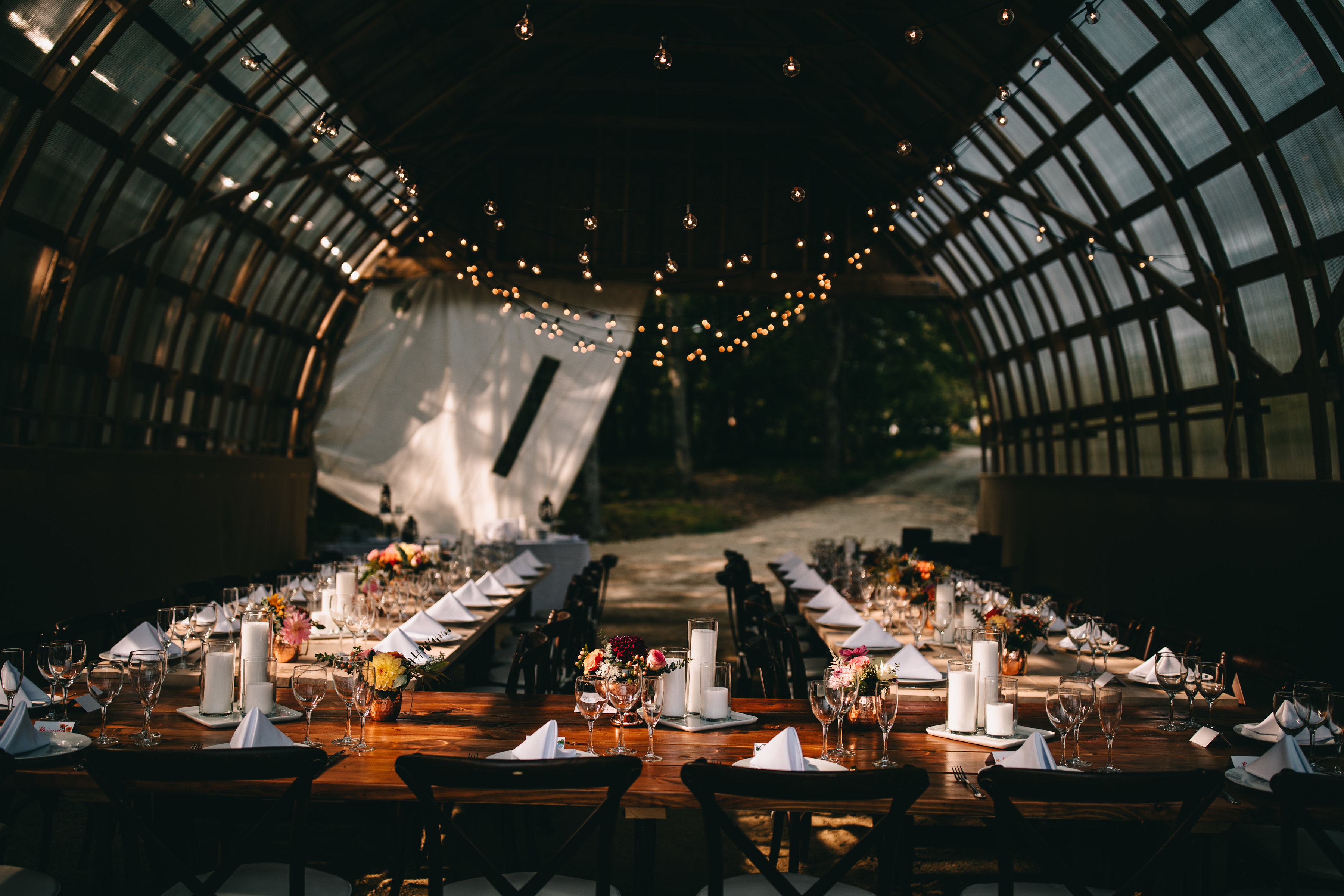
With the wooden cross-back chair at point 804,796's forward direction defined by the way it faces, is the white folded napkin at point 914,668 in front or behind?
in front

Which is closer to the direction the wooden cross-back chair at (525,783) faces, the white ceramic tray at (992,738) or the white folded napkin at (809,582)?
the white folded napkin

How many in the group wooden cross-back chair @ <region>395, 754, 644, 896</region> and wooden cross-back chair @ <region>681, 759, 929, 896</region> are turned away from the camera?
2

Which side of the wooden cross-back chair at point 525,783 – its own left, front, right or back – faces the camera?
back

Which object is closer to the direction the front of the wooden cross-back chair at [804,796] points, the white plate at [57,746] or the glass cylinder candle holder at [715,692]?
the glass cylinder candle holder

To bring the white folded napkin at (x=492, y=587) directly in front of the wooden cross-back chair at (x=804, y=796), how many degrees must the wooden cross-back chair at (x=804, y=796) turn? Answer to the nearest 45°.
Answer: approximately 45° to its left

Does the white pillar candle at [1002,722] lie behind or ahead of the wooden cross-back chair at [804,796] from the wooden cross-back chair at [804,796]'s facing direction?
ahead

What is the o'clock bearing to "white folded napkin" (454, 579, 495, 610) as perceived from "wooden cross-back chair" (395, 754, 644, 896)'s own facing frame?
The white folded napkin is roughly at 12 o'clock from the wooden cross-back chair.

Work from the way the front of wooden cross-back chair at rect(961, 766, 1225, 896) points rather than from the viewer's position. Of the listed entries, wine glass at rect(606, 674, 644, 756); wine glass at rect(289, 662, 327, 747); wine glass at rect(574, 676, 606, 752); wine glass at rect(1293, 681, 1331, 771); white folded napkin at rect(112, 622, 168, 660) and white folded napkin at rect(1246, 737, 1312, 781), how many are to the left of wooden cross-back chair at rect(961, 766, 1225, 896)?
4

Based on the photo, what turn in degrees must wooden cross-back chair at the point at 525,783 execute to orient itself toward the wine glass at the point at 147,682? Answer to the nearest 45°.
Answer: approximately 45° to its left

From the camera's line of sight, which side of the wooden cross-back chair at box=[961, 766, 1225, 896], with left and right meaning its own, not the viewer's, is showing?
back

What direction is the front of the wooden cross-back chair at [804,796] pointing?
away from the camera

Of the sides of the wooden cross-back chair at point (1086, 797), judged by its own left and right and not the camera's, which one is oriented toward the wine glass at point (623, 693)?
left
